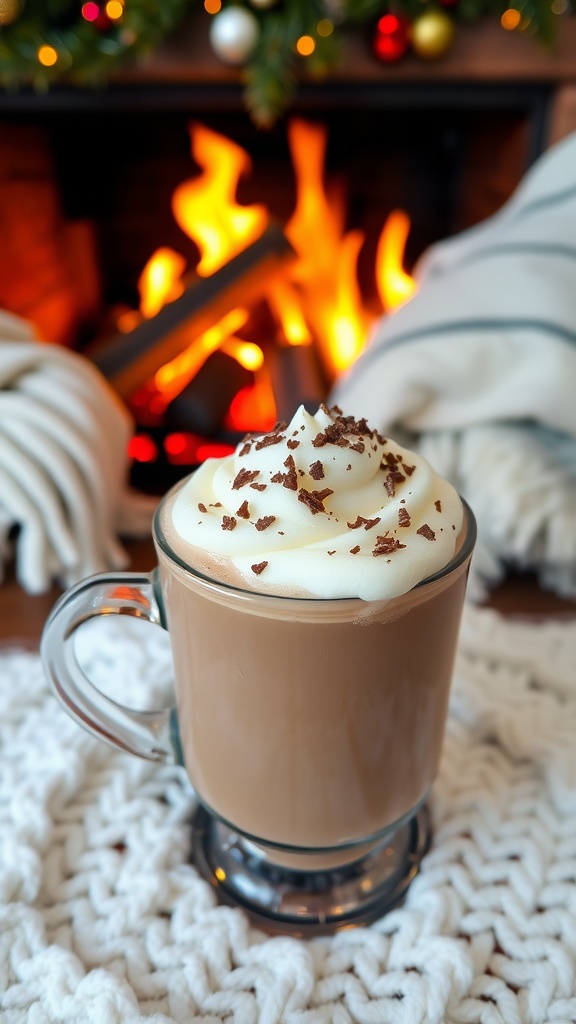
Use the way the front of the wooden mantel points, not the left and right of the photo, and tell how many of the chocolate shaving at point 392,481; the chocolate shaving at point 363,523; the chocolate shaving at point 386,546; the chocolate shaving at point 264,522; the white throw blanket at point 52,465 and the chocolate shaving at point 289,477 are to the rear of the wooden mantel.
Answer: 0

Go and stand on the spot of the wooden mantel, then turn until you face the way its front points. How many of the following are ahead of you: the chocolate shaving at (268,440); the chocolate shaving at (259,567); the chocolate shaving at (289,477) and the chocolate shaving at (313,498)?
4

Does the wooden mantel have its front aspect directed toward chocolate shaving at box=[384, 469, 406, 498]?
yes

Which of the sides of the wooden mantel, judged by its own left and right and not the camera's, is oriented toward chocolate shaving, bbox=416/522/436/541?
front

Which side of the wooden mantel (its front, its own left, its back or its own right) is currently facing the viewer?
front

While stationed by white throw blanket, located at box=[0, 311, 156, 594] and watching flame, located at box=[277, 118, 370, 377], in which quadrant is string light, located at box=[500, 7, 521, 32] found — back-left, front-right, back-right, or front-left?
front-right

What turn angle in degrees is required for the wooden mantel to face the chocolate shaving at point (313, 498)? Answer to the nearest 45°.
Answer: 0° — it already faces it

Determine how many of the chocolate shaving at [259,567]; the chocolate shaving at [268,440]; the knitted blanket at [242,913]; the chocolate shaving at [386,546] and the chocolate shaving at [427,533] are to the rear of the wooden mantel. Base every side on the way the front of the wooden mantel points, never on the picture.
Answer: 0

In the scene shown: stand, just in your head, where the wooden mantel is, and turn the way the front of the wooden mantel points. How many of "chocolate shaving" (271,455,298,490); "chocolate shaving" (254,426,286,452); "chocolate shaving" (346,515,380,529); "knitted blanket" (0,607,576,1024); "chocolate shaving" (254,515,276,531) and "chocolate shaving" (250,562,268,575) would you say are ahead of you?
6

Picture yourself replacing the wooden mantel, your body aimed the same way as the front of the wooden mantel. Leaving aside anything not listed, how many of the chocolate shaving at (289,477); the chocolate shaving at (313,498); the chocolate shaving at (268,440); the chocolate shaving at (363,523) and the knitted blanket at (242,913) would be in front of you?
5
